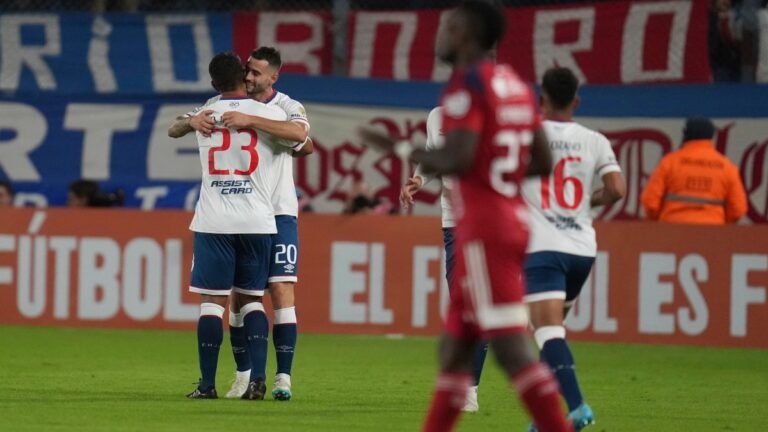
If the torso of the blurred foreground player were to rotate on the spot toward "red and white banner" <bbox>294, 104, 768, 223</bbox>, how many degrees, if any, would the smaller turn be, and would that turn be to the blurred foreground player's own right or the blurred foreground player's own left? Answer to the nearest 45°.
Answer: approximately 45° to the blurred foreground player's own right

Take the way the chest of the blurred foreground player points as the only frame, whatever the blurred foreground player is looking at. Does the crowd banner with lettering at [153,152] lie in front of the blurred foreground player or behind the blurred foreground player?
in front

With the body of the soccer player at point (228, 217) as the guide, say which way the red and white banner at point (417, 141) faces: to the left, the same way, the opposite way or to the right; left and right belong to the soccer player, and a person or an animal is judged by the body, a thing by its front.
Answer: the opposite way

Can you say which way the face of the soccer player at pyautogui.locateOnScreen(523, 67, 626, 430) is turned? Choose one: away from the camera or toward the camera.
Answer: away from the camera

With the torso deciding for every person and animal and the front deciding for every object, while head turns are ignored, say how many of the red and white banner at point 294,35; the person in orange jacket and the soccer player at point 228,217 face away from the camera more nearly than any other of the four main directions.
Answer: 2

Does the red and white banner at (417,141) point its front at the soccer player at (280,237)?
yes

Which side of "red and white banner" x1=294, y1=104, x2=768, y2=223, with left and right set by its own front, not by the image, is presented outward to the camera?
front

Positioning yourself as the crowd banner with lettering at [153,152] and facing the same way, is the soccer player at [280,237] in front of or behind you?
in front

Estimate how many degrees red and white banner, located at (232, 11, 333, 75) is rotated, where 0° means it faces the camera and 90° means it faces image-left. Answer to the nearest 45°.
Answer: approximately 0°
